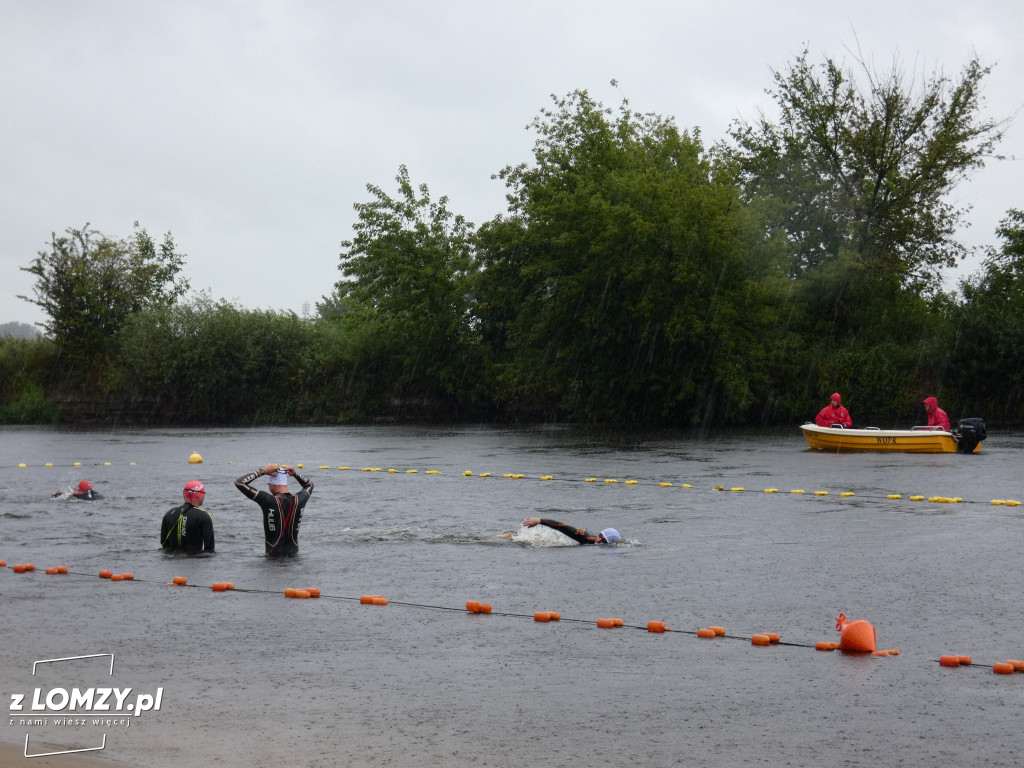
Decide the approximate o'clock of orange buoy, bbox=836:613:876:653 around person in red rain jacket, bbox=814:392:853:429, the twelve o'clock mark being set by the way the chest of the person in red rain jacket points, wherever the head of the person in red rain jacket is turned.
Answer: The orange buoy is roughly at 12 o'clock from the person in red rain jacket.

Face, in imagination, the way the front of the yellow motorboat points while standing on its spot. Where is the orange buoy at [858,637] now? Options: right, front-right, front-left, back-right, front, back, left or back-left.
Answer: left

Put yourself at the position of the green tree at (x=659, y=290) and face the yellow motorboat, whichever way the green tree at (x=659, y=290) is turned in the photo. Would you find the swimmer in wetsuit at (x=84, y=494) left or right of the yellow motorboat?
right

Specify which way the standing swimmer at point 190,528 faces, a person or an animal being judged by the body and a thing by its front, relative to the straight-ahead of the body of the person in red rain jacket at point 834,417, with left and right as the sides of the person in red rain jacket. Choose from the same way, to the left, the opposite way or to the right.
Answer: the opposite way

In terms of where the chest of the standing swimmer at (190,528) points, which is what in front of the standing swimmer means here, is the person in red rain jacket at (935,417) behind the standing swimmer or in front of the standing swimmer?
in front

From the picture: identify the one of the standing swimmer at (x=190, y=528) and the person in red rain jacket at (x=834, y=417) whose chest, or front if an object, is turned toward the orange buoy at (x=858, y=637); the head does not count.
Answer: the person in red rain jacket

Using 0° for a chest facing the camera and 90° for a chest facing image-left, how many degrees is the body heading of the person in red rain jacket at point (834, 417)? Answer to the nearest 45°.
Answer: approximately 0°

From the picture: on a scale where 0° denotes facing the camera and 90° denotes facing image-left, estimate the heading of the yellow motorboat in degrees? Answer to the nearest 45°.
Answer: approximately 90°
